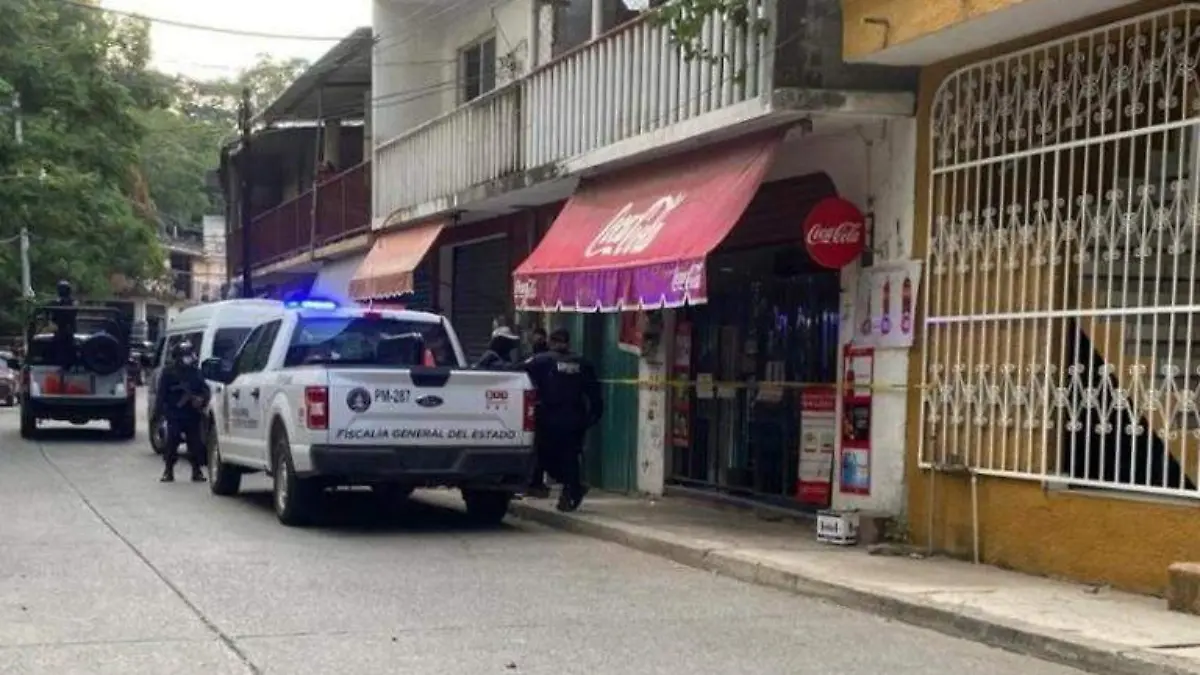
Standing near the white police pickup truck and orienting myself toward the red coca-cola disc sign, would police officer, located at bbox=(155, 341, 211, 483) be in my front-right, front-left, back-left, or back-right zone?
back-left

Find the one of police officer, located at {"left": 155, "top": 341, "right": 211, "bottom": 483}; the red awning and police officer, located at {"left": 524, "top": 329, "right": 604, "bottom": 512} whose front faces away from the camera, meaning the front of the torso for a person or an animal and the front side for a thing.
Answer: police officer, located at {"left": 524, "top": 329, "right": 604, "bottom": 512}

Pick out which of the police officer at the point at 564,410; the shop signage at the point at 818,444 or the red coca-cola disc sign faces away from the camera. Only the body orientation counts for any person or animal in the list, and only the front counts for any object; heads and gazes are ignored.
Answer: the police officer

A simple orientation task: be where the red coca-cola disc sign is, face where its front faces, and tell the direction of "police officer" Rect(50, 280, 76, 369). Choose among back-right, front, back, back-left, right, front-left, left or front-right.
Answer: back-right

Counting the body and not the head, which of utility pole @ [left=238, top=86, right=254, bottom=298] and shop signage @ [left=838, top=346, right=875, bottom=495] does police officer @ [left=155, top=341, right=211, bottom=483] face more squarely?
the shop signage

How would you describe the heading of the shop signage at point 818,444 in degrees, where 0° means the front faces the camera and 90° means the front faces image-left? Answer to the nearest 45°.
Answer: approximately 45°

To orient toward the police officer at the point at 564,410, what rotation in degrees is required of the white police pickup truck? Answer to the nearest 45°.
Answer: approximately 90° to its right

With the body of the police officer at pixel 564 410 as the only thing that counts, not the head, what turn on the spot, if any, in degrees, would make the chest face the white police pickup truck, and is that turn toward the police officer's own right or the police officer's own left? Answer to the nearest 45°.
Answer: approximately 45° to the police officer's own left

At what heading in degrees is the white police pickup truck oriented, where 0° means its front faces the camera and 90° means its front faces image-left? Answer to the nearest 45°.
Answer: approximately 135°

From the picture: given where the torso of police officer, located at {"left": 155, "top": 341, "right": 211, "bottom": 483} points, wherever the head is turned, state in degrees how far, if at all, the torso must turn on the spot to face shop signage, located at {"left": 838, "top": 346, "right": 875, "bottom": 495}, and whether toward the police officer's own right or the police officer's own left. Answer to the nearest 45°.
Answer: approximately 45° to the police officer's own left

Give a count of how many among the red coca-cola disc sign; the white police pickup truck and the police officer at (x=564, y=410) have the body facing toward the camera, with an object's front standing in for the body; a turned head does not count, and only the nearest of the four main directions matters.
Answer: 1

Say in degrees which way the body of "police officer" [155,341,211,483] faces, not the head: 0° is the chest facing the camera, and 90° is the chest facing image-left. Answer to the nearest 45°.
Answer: approximately 0°
